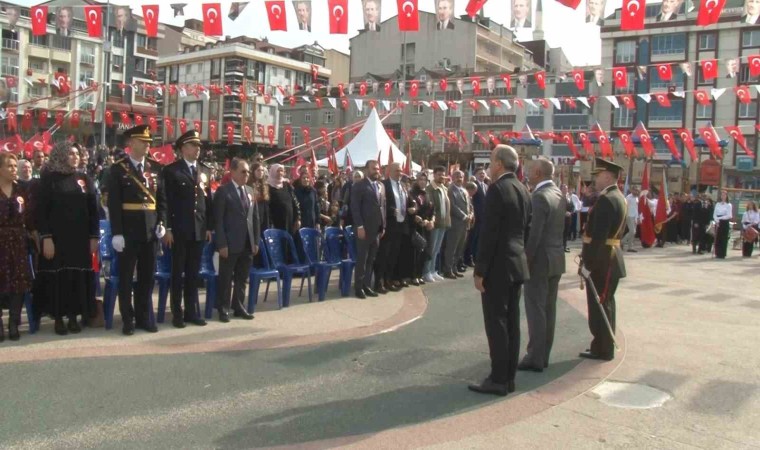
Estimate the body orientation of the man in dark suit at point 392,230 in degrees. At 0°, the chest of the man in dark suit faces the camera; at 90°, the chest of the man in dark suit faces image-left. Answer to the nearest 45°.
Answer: approximately 315°

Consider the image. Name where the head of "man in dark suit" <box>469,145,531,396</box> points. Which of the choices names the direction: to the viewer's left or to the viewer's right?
to the viewer's left

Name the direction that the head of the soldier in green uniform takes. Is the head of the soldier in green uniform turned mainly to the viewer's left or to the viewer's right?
to the viewer's left

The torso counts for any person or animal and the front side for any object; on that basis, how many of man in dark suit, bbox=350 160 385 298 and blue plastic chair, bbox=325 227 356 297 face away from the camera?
0

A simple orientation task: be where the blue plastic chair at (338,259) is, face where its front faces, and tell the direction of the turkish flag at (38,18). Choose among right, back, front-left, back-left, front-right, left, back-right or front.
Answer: back

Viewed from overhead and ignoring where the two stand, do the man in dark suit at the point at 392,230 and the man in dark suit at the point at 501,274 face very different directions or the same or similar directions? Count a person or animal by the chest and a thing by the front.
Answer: very different directions

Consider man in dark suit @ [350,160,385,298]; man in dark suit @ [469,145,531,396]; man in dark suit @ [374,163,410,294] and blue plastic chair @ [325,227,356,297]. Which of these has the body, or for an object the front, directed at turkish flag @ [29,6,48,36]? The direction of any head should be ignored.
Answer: man in dark suit @ [469,145,531,396]

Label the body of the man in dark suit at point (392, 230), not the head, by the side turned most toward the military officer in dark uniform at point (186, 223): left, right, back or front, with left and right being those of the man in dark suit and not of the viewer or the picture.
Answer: right

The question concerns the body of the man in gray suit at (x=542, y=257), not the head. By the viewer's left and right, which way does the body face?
facing away from the viewer and to the left of the viewer

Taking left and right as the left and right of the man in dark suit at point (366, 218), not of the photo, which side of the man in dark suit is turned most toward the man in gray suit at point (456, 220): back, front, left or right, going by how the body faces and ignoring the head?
left

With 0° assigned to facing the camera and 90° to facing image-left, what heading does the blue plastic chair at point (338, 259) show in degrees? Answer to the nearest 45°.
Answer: approximately 315°

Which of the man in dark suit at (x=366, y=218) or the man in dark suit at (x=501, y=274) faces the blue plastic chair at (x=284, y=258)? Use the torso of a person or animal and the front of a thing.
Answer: the man in dark suit at (x=501, y=274)

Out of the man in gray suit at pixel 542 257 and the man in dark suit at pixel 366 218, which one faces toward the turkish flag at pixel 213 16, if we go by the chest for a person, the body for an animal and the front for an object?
the man in gray suit

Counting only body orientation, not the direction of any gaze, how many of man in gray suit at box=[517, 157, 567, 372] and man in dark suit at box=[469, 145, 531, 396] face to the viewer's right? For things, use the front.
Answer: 0

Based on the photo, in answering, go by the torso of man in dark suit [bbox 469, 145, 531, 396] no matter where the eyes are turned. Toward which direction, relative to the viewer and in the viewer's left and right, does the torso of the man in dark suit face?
facing away from the viewer and to the left of the viewer
